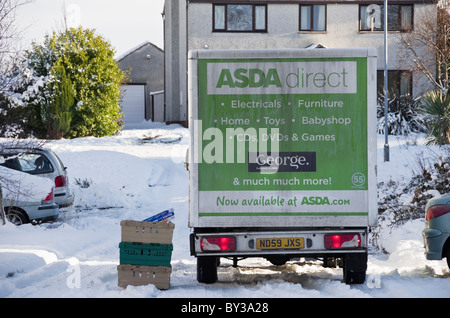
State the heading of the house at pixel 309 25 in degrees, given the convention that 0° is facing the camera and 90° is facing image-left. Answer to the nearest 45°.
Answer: approximately 0°

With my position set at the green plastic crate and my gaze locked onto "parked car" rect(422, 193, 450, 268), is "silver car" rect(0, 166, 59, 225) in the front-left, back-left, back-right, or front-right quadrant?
back-left

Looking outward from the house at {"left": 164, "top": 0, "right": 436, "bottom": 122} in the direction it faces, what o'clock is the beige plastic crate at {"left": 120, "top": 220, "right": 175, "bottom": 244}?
The beige plastic crate is roughly at 12 o'clock from the house.

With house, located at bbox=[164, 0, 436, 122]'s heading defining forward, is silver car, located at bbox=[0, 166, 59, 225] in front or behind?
in front

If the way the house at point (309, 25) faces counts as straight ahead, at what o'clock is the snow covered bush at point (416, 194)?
The snow covered bush is roughly at 12 o'clock from the house.

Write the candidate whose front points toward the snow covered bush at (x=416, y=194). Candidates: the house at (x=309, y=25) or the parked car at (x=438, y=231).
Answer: the house

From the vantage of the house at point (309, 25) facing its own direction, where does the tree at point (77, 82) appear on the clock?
The tree is roughly at 2 o'clock from the house.

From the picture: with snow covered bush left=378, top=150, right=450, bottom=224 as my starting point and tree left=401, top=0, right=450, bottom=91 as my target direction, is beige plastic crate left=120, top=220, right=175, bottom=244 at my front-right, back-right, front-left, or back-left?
back-left
